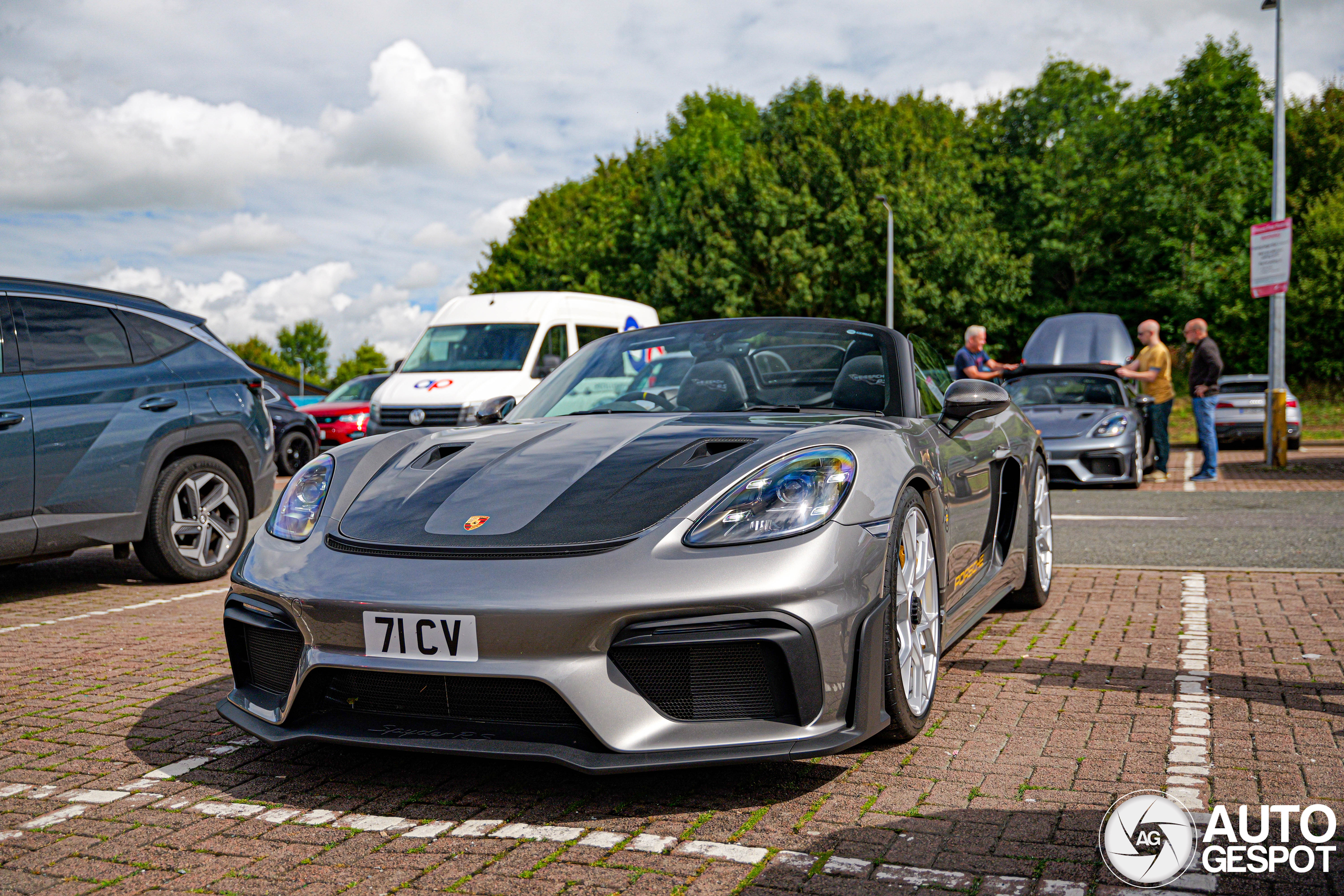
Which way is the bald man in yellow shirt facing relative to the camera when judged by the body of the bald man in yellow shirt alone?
to the viewer's left

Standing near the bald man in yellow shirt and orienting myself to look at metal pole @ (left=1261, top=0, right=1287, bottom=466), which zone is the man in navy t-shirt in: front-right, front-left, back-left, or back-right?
back-left

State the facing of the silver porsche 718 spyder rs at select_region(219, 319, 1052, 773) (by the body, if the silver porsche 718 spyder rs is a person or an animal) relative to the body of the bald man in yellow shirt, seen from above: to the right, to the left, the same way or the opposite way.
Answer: to the left

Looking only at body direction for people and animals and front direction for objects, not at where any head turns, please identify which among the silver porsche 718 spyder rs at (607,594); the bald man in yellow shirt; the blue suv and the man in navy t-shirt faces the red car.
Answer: the bald man in yellow shirt

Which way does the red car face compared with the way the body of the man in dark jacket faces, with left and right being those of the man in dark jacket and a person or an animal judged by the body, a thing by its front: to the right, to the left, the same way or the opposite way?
to the left

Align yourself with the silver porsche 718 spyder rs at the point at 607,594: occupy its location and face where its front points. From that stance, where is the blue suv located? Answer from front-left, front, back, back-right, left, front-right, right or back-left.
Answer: right

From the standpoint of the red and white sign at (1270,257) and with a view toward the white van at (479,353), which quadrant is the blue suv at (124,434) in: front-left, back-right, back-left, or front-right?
front-left

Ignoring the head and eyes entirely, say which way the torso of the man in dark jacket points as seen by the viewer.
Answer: to the viewer's left

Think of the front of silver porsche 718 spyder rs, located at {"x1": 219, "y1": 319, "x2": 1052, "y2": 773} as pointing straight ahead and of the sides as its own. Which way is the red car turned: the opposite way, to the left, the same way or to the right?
the same way

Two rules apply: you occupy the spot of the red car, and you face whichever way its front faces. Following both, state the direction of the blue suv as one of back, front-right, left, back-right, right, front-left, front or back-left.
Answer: front-left

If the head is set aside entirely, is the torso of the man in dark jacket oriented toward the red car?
yes

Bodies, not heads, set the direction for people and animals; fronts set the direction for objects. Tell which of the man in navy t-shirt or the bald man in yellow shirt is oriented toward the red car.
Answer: the bald man in yellow shirt

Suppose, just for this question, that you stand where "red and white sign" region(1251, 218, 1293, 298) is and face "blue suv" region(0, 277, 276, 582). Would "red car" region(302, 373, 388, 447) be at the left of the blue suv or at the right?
right

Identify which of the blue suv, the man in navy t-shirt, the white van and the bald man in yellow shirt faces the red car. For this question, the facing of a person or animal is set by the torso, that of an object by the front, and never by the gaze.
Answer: the bald man in yellow shirt

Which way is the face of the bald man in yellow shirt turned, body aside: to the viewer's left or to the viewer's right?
to the viewer's left

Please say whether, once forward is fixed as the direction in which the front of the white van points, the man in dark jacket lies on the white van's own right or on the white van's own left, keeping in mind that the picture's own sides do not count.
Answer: on the white van's own left

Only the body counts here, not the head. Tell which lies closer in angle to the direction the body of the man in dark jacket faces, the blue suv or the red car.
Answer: the red car

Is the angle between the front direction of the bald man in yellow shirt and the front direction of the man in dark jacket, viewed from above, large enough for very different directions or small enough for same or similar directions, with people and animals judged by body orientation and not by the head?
same or similar directions

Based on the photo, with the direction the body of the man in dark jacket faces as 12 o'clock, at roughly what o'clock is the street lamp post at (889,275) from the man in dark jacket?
The street lamp post is roughly at 2 o'clock from the man in dark jacket.
